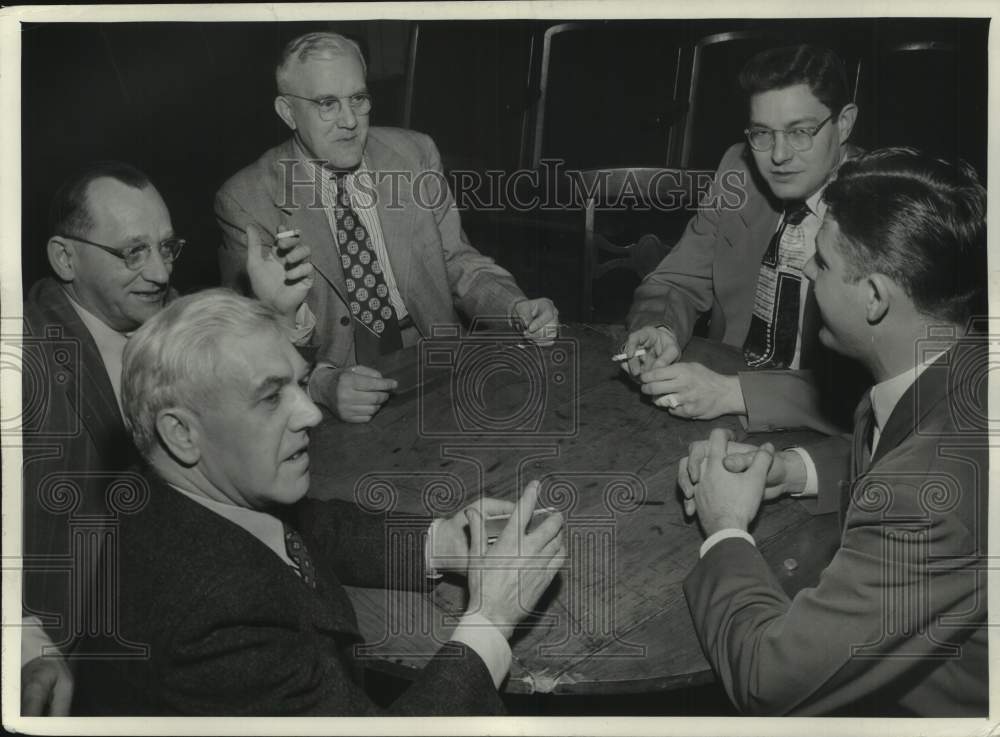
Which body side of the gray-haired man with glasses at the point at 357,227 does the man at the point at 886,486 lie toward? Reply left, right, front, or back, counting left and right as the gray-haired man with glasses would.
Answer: front

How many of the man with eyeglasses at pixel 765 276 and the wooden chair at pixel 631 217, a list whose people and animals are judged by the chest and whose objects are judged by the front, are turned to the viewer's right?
0

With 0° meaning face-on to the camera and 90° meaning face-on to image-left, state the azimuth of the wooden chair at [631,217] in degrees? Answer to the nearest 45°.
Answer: approximately 0°

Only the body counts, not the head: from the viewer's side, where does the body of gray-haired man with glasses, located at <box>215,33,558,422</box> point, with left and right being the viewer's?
facing the viewer and to the right of the viewer

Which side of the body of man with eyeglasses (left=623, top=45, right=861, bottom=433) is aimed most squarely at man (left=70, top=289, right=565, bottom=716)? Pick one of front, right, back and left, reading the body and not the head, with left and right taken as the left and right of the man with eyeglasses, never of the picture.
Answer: front

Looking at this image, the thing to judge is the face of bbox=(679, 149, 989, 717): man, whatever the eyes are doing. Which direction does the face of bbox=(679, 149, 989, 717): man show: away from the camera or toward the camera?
away from the camera

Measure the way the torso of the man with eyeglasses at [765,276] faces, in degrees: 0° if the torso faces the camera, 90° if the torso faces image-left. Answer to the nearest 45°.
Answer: approximately 45°

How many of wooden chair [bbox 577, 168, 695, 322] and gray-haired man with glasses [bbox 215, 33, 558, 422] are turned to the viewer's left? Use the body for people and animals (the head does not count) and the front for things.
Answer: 0

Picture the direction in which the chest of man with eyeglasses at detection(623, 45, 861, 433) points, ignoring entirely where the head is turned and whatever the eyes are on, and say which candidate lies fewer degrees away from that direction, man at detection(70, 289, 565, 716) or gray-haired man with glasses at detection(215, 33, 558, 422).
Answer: the man

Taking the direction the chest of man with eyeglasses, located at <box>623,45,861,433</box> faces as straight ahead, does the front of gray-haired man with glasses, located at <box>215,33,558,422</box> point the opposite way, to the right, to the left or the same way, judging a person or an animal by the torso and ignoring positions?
to the left

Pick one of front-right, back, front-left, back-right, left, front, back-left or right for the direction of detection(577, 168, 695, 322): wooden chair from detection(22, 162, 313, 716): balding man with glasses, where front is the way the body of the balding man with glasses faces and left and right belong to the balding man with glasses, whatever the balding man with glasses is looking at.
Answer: front-left
